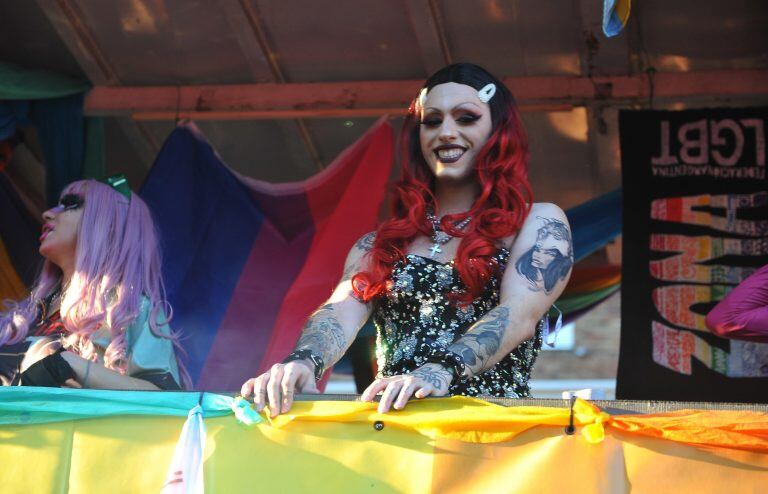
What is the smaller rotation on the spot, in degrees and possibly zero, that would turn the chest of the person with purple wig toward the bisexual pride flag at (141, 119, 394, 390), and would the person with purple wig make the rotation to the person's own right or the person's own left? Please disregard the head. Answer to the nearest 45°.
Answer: approximately 180°

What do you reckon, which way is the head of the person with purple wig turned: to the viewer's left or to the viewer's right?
to the viewer's left

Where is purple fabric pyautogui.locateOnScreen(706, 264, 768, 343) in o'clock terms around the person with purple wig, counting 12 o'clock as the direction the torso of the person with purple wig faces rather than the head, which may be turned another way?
The purple fabric is roughly at 8 o'clock from the person with purple wig.

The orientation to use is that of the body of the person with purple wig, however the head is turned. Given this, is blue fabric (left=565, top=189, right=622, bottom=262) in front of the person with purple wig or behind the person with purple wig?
behind

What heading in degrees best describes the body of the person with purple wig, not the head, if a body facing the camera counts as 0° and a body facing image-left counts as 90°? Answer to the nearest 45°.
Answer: approximately 45°

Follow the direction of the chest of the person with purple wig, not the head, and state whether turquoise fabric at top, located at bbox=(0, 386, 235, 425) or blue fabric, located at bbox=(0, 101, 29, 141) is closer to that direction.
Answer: the turquoise fabric at top
